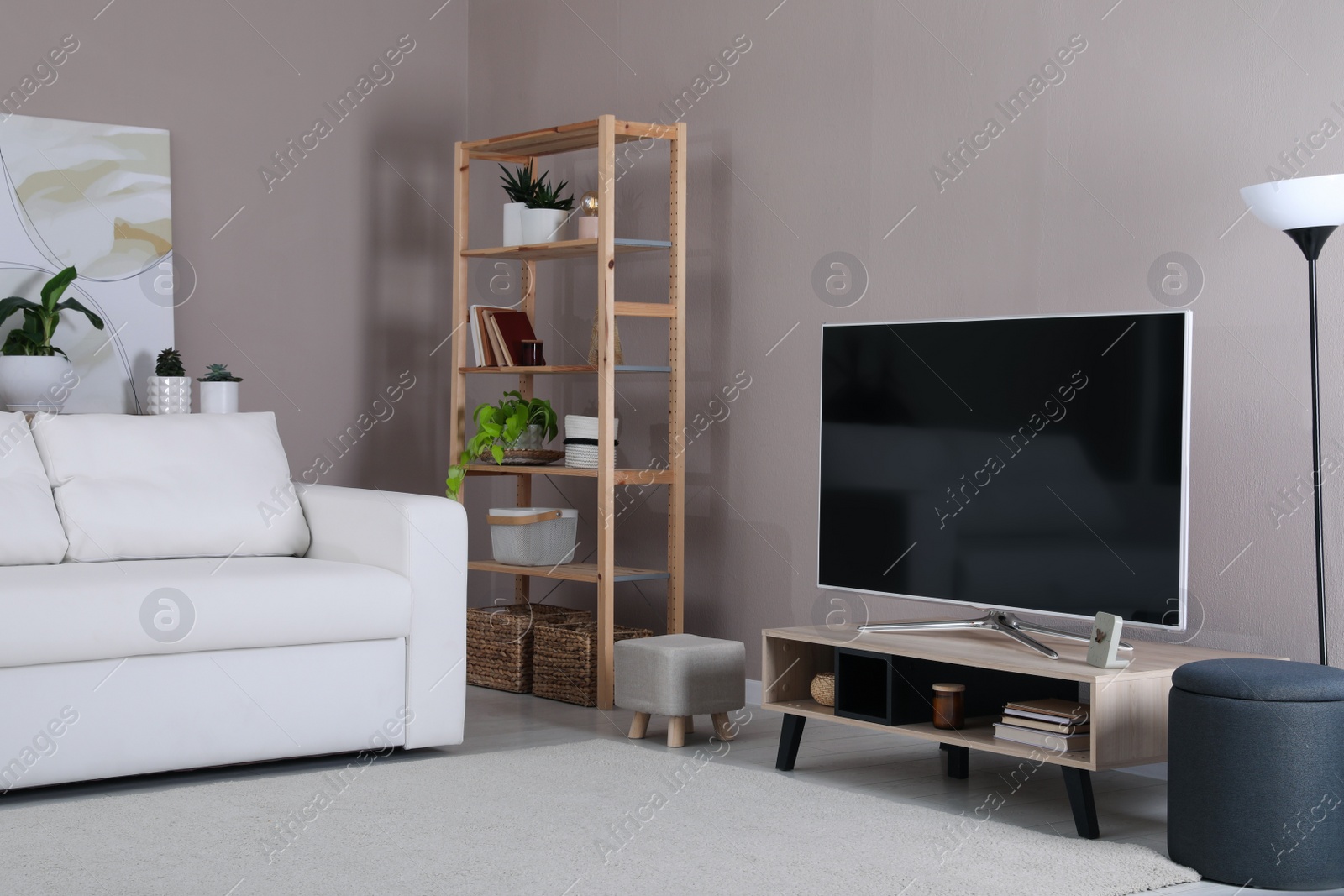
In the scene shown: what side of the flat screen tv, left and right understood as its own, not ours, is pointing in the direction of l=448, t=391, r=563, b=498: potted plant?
right

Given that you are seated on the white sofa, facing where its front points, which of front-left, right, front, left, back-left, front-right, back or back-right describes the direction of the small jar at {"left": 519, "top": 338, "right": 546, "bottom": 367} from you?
left

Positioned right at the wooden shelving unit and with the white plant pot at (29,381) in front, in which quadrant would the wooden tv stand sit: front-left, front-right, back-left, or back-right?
back-left

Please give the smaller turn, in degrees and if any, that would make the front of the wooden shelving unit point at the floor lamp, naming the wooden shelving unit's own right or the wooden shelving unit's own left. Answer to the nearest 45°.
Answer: approximately 90° to the wooden shelving unit's own left

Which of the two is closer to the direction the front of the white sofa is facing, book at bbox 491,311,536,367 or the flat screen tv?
the flat screen tv

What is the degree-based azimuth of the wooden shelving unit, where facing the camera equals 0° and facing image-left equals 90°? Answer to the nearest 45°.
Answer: approximately 45°

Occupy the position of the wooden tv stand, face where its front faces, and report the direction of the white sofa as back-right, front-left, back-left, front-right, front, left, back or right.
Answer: front-right

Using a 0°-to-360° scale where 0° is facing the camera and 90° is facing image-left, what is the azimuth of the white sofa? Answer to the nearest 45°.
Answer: approximately 315°

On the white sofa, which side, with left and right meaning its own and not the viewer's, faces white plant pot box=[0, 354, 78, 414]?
back

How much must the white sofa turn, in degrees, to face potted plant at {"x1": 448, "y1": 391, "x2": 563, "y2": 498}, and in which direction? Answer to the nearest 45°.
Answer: approximately 90° to its left

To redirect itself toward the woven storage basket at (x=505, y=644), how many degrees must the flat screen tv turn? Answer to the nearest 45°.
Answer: approximately 90° to its right
